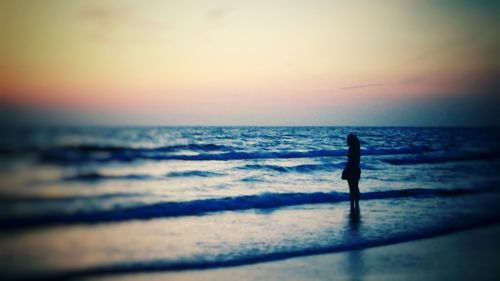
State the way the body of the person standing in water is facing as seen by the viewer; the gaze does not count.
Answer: to the viewer's left
